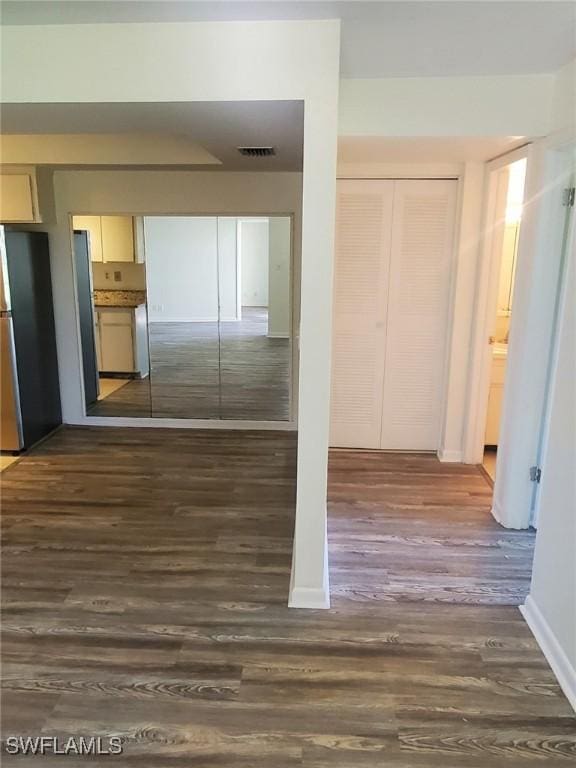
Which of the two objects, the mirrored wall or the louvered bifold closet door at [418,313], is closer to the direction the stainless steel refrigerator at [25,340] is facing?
the louvered bifold closet door

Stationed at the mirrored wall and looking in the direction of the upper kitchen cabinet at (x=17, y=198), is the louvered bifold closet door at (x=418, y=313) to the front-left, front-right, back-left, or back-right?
back-left

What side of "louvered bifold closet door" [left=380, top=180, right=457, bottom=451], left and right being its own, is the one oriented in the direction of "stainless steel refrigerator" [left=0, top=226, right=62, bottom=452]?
right

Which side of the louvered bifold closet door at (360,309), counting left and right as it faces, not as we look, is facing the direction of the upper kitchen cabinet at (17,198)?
right

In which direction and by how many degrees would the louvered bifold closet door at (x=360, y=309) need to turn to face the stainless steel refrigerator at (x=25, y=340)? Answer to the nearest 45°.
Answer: approximately 90° to its right

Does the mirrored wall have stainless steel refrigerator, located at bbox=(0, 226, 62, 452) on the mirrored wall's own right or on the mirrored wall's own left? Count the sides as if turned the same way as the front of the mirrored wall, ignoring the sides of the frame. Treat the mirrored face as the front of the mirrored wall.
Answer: on the mirrored wall's own right

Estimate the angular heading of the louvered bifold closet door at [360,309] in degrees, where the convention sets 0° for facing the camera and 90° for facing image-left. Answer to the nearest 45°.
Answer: approximately 0°
